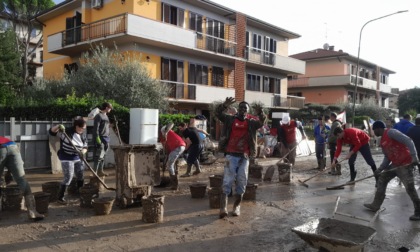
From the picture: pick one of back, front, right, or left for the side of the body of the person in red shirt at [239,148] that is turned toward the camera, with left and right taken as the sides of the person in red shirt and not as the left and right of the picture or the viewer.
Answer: front

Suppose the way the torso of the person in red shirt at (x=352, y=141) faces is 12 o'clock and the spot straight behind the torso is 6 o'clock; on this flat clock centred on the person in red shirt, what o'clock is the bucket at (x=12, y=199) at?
The bucket is roughly at 12 o'clock from the person in red shirt.

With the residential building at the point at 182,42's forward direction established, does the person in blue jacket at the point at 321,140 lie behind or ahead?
ahead

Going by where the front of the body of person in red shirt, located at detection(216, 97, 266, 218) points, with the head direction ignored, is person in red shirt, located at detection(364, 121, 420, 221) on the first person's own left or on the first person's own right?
on the first person's own left

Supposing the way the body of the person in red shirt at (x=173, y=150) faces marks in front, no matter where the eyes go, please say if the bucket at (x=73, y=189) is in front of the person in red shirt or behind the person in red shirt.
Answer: in front

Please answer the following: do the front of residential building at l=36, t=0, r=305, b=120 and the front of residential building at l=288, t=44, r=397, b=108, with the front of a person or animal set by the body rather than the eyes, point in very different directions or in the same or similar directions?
same or similar directions

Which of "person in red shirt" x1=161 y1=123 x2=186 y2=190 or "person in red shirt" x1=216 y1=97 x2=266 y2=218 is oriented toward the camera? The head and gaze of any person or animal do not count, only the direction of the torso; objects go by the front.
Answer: "person in red shirt" x1=216 y1=97 x2=266 y2=218

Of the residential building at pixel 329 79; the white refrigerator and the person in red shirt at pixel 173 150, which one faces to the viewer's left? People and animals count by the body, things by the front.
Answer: the person in red shirt

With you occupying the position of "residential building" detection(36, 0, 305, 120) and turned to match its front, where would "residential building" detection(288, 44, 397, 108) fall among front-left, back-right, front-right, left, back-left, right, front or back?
left

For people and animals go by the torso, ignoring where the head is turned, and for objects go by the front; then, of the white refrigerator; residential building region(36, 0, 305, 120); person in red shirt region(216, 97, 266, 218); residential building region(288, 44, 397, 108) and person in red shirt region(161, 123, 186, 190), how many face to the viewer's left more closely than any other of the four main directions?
1

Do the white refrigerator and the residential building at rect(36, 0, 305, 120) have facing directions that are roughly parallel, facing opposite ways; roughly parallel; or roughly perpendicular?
roughly parallel

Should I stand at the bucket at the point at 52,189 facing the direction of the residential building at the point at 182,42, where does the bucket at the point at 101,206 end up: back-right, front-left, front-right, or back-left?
back-right

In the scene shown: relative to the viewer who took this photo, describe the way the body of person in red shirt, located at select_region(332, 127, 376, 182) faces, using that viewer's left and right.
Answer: facing the viewer and to the left of the viewer

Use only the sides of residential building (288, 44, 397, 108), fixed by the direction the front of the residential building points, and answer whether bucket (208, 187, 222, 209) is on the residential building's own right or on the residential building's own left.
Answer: on the residential building's own right

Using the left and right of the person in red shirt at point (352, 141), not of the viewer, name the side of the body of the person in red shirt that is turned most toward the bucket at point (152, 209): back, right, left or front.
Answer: front

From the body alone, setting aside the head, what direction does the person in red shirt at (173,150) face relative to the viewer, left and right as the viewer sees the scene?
facing to the left of the viewer

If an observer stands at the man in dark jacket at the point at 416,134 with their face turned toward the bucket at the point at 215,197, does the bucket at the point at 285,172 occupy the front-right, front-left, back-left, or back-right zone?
front-right

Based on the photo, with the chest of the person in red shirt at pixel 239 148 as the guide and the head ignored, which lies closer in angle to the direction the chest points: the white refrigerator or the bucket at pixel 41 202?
the bucket

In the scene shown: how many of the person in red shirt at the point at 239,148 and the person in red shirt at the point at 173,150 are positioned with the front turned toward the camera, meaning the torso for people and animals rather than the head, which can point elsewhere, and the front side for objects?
1
